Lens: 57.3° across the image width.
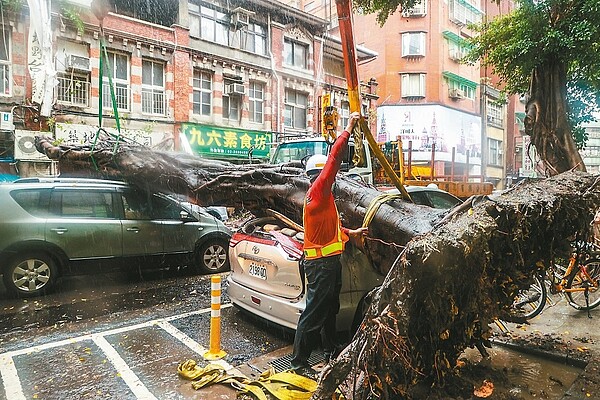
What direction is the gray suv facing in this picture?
to the viewer's right

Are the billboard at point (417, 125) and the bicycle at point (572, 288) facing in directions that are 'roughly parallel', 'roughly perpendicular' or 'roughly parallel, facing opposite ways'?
roughly perpendicular

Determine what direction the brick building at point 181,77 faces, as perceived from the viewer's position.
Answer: facing the viewer and to the right of the viewer

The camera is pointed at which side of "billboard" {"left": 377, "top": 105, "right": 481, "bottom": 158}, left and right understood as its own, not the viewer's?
front

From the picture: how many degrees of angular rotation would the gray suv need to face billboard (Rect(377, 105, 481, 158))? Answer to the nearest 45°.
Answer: approximately 45° to its left

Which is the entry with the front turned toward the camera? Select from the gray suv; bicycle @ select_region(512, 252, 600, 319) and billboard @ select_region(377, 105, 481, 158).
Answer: the billboard
